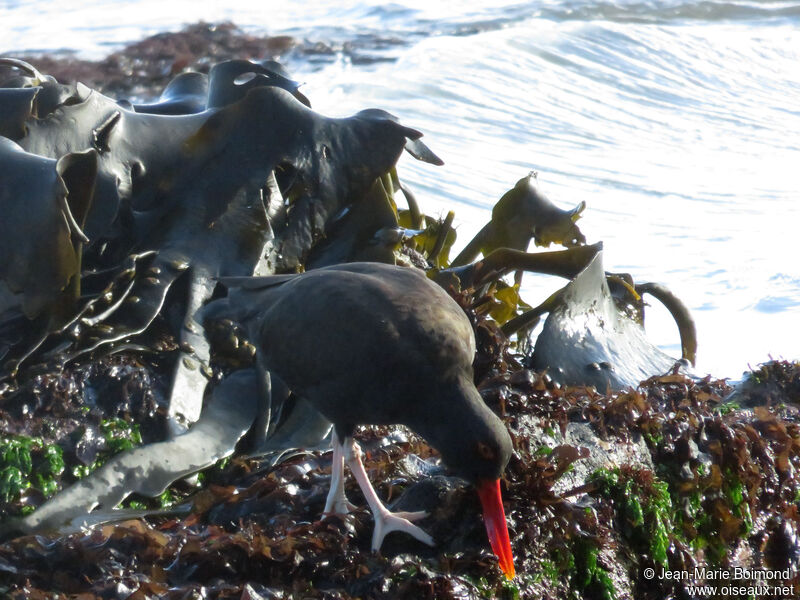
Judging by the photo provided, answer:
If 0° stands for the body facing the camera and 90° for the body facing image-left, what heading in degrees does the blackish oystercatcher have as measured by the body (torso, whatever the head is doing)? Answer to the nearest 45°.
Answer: approximately 315°

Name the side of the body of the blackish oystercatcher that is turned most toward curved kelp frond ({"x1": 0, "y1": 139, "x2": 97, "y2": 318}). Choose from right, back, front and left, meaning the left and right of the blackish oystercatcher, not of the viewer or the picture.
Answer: back
